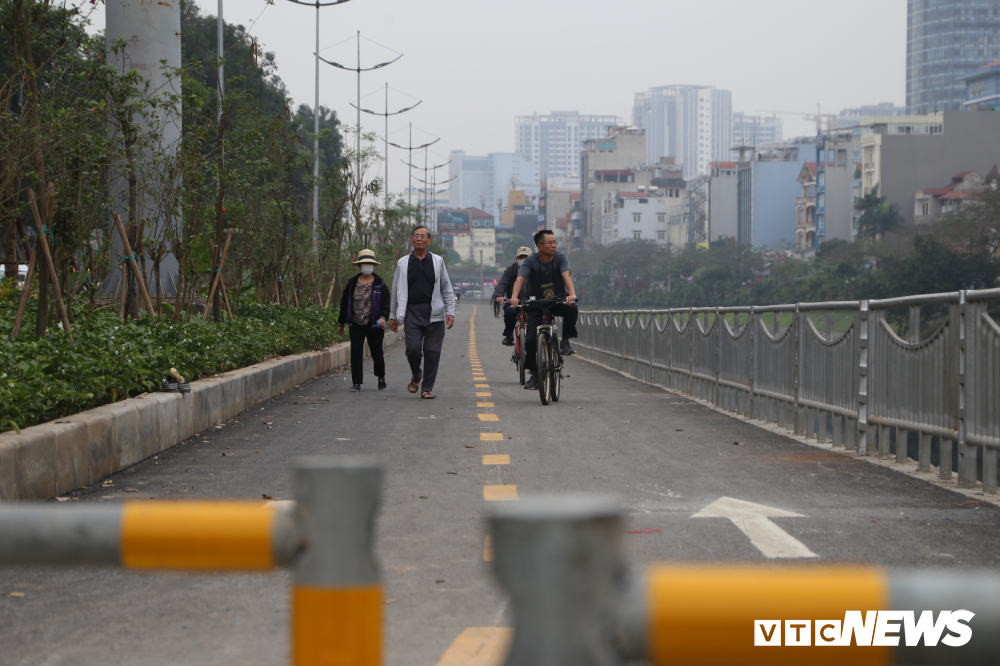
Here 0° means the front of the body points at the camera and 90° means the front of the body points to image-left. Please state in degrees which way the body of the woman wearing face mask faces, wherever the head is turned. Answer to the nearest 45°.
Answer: approximately 0°

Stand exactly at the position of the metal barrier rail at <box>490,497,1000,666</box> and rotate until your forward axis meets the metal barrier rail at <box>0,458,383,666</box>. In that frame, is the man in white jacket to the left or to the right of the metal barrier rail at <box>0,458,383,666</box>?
right

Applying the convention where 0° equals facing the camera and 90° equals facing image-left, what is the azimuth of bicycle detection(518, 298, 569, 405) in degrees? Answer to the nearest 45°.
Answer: approximately 0°

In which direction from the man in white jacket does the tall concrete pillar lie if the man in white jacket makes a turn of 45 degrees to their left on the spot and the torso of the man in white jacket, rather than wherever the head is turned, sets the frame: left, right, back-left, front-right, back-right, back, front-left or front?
back

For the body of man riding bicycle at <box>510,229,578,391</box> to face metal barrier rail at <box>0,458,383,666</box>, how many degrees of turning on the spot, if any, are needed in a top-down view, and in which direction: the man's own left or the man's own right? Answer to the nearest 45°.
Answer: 0° — they already face it

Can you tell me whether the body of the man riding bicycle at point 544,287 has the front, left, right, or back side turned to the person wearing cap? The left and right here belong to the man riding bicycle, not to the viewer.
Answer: back
